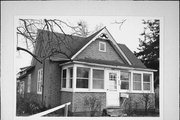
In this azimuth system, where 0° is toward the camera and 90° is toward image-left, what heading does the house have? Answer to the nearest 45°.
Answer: approximately 315°
